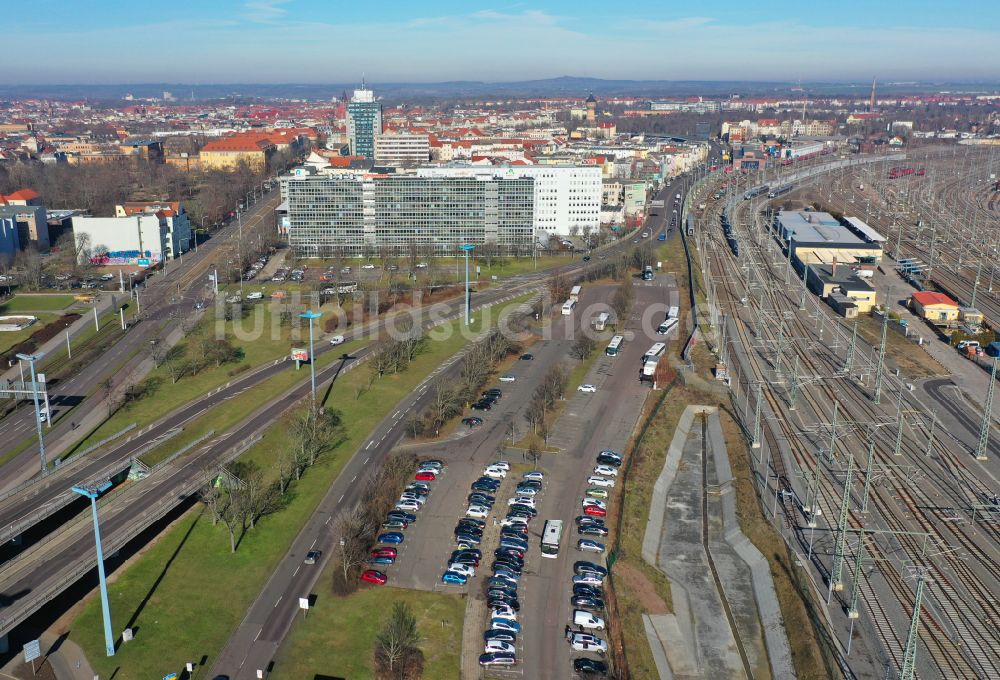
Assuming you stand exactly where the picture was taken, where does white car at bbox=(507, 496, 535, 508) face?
facing to the left of the viewer

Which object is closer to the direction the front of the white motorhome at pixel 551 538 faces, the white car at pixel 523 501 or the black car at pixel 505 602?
the black car

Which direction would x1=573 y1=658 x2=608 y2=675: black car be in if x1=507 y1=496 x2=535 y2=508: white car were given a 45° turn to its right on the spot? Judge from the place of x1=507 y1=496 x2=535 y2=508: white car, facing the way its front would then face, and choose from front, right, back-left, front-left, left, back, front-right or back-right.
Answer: back-left

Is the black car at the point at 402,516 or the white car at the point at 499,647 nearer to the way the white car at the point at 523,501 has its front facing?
the black car

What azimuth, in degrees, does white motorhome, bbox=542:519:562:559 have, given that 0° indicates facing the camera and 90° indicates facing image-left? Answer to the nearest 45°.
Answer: approximately 0°

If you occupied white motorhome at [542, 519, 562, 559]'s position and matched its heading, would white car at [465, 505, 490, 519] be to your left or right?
on your right

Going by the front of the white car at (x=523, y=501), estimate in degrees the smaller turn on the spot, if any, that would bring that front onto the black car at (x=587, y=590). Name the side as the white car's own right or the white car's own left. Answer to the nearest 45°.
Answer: approximately 90° to the white car's own left

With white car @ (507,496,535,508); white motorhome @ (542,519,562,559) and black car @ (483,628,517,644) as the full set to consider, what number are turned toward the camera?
1

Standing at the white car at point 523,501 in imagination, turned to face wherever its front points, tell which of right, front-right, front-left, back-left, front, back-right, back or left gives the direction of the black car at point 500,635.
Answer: left

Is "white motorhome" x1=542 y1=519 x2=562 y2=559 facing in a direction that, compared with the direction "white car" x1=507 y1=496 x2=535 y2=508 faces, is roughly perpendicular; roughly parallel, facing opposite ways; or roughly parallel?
roughly perpendicular
